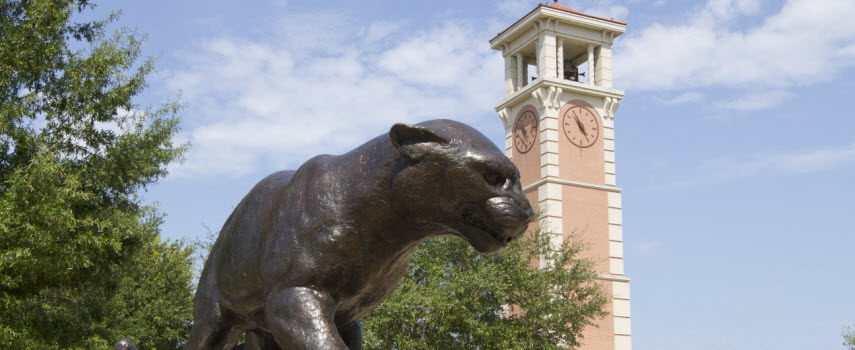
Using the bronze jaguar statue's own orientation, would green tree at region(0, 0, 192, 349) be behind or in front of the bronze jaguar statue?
behind

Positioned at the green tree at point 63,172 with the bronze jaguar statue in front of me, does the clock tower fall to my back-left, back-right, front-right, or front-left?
back-left

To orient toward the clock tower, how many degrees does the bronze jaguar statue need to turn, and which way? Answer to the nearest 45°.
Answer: approximately 135° to its left

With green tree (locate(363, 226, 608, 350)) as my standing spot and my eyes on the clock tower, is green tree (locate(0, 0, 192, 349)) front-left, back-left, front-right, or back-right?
back-left

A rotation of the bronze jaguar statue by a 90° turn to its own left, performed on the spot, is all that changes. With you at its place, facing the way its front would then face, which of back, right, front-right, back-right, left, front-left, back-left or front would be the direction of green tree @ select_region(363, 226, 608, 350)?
front-left

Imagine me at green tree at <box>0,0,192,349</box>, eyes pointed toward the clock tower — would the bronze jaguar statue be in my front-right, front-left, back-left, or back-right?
back-right
